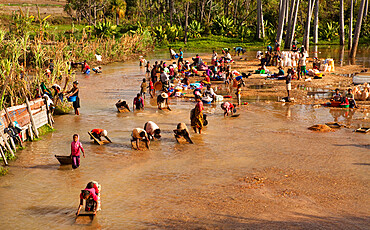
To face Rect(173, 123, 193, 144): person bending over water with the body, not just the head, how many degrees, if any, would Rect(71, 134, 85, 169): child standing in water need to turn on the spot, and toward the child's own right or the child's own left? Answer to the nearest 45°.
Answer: approximately 135° to the child's own left

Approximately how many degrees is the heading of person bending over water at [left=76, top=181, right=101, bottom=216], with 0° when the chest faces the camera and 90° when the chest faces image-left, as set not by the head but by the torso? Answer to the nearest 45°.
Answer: approximately 45°

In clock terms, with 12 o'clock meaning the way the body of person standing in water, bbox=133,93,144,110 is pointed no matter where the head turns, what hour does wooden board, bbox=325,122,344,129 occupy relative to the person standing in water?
The wooden board is roughly at 10 o'clock from the person standing in water.

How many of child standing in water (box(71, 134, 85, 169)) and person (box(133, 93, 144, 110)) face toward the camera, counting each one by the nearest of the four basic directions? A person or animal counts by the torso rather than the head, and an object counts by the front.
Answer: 2

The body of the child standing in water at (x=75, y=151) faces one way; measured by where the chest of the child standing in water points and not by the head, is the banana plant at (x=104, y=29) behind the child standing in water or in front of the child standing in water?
behind

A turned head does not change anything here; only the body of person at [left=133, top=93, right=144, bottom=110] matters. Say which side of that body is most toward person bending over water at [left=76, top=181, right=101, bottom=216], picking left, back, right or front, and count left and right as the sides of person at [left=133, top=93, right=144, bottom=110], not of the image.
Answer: front

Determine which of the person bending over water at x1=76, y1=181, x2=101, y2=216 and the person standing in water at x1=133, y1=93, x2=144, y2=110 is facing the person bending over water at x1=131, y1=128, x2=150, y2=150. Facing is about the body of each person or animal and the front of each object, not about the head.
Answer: the person standing in water at x1=133, y1=93, x2=144, y2=110

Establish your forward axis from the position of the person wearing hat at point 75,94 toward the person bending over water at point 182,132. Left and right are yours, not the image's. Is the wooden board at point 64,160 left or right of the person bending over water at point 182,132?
right

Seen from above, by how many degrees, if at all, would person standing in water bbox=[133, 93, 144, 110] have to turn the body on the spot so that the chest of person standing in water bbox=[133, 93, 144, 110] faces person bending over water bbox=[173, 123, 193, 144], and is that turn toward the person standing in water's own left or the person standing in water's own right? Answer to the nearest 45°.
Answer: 0° — they already face them

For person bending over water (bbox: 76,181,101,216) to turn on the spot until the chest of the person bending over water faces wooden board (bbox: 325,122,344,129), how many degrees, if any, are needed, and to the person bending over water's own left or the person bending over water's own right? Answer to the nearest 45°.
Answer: approximately 180°

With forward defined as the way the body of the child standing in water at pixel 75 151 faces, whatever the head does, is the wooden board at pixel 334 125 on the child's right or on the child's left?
on the child's left

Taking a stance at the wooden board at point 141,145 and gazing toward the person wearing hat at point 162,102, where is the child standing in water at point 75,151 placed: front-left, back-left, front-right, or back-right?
back-left

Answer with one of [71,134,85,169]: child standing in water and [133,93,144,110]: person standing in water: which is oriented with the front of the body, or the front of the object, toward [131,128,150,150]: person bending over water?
[133,93,144,110]: person standing in water

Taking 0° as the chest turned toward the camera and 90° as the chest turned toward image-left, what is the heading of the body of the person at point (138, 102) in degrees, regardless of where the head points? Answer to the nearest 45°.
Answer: approximately 0°
